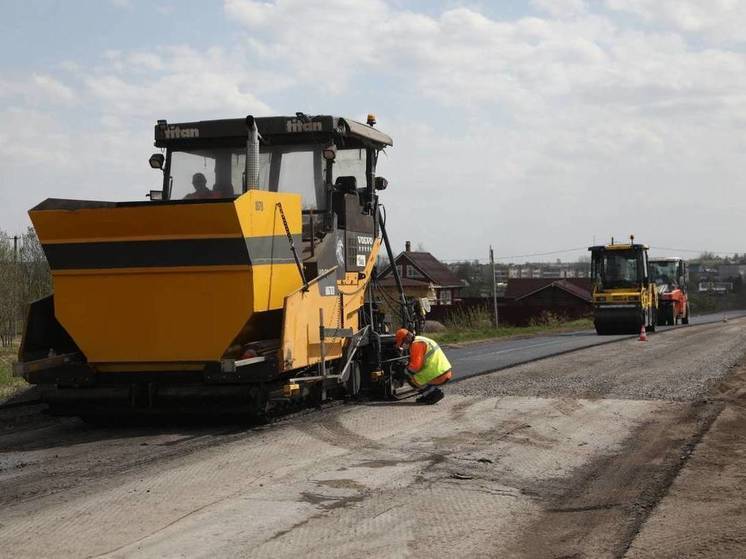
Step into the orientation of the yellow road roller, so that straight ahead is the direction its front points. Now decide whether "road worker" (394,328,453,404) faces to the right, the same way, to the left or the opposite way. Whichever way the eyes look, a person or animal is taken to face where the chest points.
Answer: to the right

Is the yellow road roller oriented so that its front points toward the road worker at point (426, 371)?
yes

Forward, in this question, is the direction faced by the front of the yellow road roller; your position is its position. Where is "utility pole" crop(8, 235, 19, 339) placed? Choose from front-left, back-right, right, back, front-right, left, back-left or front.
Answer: right

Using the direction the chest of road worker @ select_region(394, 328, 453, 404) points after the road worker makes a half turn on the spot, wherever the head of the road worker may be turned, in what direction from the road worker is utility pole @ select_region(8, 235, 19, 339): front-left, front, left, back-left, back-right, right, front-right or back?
back-left

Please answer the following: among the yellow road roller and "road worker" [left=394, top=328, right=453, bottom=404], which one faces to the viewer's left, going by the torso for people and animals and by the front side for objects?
the road worker

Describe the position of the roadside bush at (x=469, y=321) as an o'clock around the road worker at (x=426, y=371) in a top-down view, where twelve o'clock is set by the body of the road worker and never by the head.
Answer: The roadside bush is roughly at 3 o'clock from the road worker.

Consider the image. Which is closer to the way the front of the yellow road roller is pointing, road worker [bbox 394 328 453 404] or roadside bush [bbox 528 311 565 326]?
the road worker

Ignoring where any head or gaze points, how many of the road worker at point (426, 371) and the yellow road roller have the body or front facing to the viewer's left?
1

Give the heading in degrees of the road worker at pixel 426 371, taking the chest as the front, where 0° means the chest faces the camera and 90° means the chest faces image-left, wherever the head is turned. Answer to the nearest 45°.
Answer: approximately 90°

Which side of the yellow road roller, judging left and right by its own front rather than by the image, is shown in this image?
front

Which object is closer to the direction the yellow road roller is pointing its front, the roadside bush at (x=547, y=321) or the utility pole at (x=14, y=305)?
the utility pole
